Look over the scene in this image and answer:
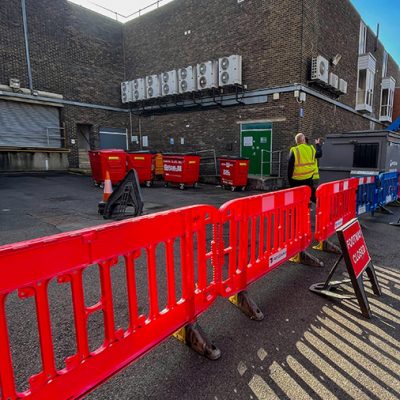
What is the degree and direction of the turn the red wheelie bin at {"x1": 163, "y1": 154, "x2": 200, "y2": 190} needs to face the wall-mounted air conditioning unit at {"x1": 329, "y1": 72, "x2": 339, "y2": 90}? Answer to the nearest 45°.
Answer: approximately 135° to its left

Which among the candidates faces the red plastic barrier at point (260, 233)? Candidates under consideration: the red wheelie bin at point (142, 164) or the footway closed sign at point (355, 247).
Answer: the red wheelie bin

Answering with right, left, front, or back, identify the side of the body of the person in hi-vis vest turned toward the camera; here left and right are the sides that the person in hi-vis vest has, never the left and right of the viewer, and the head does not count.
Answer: back

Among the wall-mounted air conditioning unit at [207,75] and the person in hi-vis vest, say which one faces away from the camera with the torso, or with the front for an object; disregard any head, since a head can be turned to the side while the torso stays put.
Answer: the person in hi-vis vest

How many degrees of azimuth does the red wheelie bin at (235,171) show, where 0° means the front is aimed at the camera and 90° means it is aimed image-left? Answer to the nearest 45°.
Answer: approximately 45°

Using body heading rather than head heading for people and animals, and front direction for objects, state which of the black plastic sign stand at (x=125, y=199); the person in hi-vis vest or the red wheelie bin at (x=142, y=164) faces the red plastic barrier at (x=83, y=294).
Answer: the red wheelie bin

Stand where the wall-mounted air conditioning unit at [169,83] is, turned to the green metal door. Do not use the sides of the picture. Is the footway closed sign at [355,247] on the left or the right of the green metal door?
right

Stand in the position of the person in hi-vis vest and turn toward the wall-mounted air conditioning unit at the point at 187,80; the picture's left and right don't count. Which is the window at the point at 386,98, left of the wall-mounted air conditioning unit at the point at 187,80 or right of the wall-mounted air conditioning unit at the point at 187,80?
right

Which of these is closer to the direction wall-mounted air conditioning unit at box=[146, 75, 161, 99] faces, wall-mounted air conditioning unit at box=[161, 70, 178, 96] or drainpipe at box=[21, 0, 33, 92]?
the drainpipe

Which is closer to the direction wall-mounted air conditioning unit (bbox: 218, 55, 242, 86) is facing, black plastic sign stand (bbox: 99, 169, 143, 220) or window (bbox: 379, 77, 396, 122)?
the black plastic sign stand

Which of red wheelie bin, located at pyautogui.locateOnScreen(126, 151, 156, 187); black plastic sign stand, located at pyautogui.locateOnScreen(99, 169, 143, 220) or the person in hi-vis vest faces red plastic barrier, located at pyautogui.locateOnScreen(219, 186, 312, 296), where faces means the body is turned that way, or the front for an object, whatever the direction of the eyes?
the red wheelie bin
